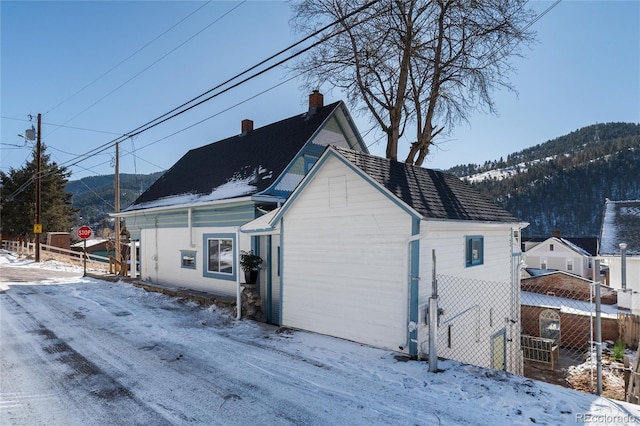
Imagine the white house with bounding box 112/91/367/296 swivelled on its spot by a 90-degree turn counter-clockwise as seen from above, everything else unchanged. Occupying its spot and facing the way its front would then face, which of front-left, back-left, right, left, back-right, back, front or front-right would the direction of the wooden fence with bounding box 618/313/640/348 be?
front-left

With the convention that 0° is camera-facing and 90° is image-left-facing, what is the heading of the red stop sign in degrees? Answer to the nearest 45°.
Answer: approximately 0°

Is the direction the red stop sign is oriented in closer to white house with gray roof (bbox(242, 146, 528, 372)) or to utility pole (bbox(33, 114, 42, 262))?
the white house with gray roof

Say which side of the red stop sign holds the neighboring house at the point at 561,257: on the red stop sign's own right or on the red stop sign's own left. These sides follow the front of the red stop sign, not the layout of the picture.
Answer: on the red stop sign's own left

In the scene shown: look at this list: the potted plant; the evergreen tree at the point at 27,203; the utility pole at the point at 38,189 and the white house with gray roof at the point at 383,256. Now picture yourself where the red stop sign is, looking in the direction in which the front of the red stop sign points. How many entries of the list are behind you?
2

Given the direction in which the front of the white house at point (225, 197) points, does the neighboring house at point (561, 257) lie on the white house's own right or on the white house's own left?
on the white house's own left
